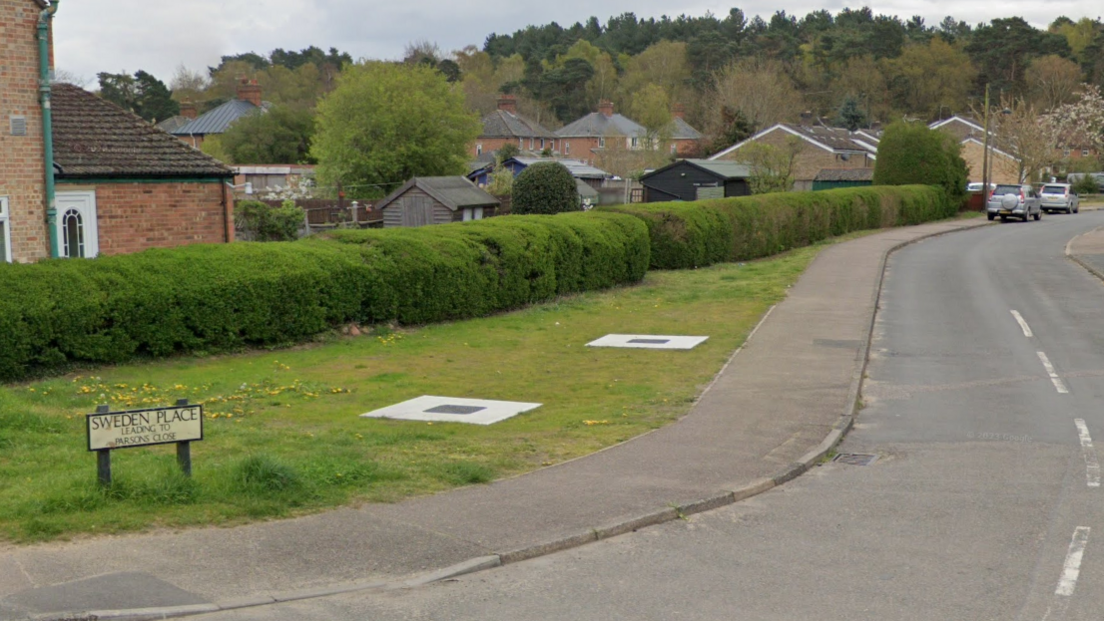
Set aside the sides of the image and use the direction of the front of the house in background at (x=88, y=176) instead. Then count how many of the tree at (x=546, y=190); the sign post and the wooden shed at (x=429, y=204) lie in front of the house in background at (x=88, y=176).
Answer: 1

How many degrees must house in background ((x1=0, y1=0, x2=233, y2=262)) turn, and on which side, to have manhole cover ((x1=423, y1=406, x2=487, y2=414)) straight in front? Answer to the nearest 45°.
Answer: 0° — it already faces it

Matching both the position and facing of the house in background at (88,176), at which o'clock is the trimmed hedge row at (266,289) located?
The trimmed hedge row is roughly at 11 o'clock from the house in background.

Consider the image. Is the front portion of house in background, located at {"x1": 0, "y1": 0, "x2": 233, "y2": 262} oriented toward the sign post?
yes

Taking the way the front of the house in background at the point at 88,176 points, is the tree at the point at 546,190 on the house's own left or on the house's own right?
on the house's own left

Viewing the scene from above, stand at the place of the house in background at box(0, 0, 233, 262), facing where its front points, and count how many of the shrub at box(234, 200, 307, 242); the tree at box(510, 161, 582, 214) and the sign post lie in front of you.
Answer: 1

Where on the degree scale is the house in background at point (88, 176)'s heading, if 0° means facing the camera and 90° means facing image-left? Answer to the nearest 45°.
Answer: approximately 0°

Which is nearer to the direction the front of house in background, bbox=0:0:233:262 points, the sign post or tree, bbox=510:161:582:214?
the sign post

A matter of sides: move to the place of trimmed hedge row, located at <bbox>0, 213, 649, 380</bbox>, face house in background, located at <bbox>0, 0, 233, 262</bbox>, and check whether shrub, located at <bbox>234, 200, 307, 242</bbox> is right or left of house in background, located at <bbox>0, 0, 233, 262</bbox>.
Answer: right

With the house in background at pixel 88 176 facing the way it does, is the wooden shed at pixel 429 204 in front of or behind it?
behind

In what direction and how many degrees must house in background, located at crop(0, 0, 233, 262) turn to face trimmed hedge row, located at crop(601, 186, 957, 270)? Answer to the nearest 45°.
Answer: approximately 90° to its left
